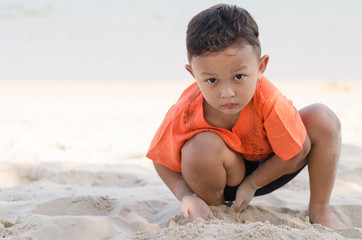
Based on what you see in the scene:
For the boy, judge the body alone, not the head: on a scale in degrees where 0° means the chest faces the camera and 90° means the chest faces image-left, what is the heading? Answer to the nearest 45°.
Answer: approximately 0°
